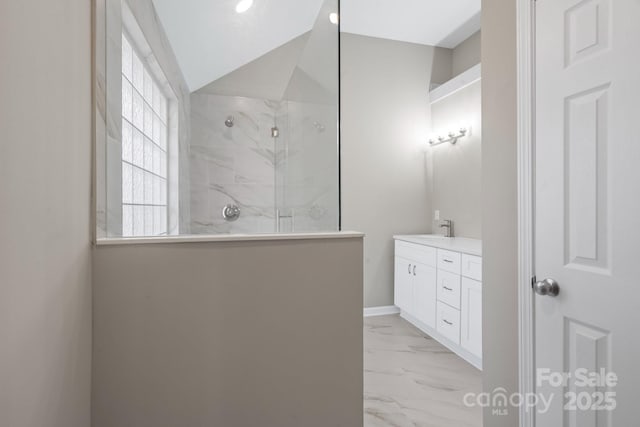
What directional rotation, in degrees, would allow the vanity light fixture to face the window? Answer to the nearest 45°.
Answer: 0° — it already faces it

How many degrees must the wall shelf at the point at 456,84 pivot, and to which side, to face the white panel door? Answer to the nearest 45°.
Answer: approximately 45° to its left

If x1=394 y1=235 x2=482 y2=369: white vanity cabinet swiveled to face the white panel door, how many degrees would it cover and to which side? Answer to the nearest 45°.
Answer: approximately 45° to its left

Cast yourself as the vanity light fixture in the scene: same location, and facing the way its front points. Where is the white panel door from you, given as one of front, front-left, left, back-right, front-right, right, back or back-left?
front-left

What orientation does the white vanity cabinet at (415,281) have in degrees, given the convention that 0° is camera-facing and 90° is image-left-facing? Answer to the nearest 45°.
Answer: approximately 45°
